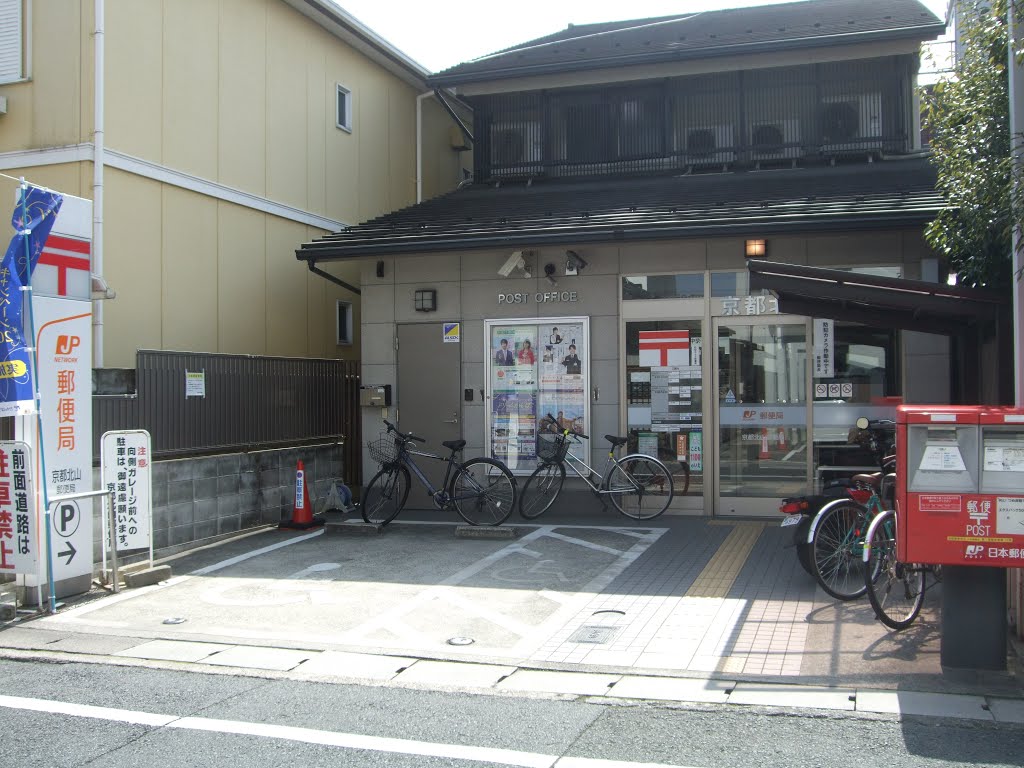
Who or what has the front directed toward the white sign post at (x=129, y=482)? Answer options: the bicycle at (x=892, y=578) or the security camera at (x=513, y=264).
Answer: the security camera

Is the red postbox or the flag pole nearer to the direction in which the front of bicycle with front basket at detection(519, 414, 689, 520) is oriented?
the flag pole

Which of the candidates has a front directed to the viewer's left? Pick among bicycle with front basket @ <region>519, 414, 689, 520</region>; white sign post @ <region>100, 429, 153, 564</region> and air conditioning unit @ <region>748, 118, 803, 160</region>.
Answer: the bicycle with front basket

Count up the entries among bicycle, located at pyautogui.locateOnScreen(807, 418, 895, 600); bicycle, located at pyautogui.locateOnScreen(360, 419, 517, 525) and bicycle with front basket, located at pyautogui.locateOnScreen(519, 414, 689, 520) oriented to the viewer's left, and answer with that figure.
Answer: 2

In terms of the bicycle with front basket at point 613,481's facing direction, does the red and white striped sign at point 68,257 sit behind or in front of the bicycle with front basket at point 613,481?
in front

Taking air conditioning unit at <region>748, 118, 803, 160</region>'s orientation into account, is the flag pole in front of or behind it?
in front

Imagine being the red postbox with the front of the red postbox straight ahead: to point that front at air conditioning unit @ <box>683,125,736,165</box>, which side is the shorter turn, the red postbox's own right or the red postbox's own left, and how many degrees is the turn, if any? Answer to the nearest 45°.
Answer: approximately 135° to the red postbox's own right

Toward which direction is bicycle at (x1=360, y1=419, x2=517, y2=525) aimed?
to the viewer's left

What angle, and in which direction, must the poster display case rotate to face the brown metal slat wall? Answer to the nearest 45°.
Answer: approximately 90° to its right

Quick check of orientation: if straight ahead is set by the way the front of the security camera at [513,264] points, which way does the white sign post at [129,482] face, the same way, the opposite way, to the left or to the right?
to the left
